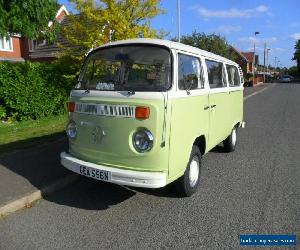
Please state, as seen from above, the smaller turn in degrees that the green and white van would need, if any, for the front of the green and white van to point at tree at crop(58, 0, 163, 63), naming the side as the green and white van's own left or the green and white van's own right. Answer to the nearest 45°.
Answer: approximately 135° to the green and white van's own right

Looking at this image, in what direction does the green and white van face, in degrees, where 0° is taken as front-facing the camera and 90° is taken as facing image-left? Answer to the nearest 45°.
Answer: approximately 45°

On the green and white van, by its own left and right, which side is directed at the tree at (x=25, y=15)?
right

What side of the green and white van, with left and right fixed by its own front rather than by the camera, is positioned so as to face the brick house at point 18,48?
right

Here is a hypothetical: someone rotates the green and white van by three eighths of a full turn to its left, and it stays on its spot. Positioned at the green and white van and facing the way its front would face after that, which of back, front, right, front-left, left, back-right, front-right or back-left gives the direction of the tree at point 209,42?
left
